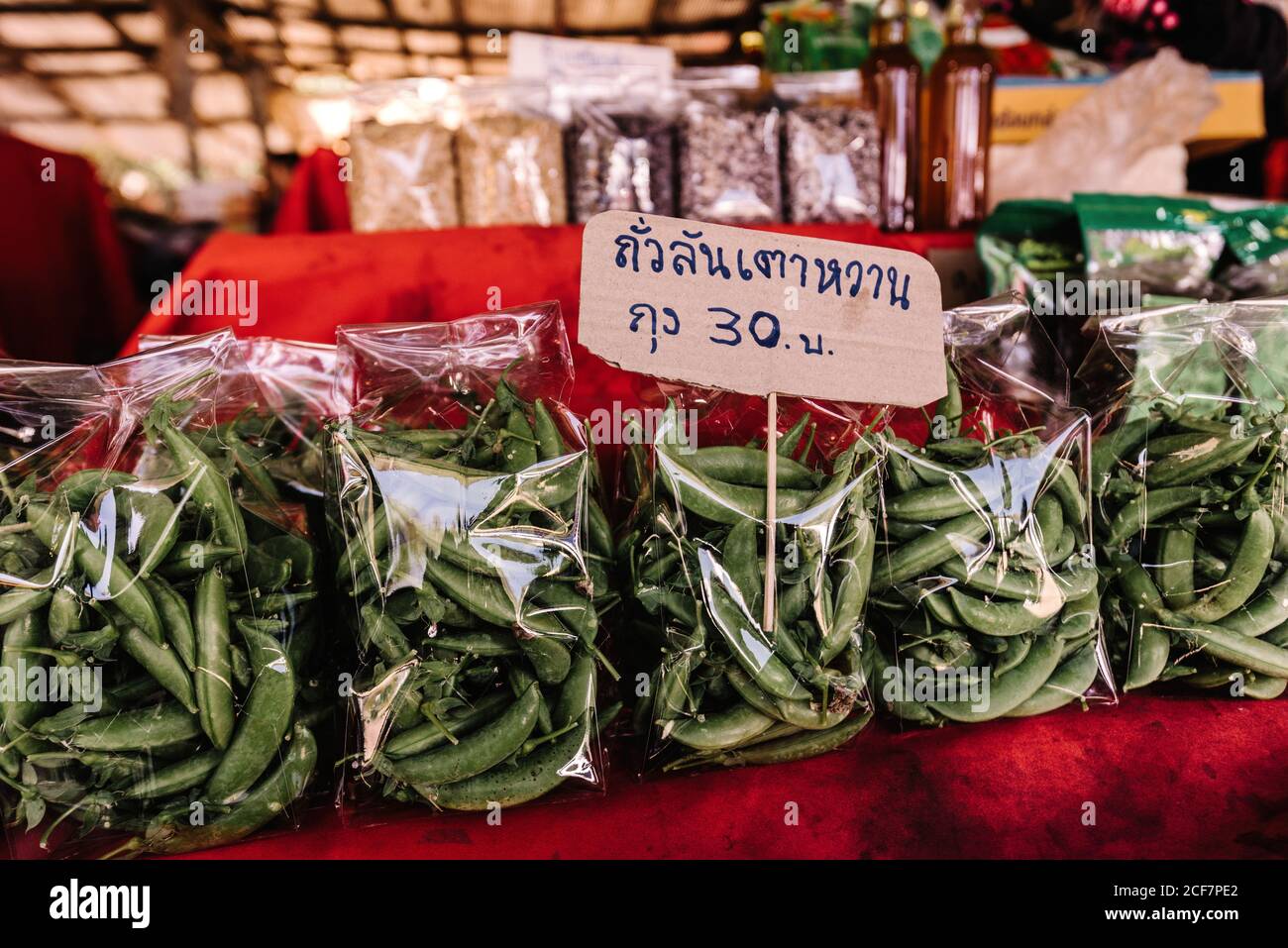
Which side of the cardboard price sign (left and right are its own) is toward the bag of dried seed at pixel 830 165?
back

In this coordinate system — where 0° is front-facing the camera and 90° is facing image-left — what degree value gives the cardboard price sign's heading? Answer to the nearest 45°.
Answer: approximately 0°

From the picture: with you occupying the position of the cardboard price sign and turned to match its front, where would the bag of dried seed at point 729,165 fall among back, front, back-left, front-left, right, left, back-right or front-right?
back

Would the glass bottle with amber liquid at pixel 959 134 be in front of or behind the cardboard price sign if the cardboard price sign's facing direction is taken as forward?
behind

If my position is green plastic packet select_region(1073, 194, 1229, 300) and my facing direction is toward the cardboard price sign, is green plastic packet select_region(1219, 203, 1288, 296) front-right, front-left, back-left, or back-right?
back-left

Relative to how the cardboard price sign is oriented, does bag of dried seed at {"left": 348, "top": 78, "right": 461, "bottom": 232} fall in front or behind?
behind
